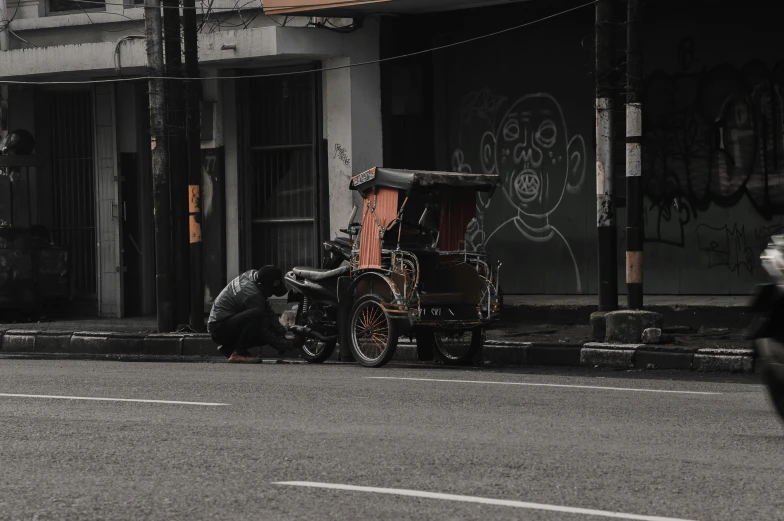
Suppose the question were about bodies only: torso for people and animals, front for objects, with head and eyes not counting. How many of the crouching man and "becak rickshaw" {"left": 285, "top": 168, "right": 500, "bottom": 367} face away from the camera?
0

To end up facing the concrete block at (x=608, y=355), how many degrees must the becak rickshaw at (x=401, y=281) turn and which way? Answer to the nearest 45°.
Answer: approximately 45° to its left

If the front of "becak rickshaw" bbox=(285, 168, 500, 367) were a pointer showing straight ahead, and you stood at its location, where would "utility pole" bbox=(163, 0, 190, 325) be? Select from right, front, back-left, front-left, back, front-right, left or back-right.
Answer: back

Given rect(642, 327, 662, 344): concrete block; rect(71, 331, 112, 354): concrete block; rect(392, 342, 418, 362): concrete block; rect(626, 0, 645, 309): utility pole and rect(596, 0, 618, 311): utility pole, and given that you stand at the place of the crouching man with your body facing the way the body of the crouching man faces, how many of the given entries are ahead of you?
4

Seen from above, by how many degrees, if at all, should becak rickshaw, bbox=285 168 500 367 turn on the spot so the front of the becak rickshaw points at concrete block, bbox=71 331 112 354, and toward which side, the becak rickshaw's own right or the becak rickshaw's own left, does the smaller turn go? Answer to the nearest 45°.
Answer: approximately 180°

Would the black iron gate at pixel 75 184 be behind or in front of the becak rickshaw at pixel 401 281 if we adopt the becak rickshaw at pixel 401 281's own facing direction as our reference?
behind

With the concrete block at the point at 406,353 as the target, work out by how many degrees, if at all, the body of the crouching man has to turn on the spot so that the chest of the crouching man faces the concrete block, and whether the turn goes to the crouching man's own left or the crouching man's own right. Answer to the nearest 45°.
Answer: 0° — they already face it

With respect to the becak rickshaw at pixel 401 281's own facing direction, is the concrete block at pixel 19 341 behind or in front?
behind

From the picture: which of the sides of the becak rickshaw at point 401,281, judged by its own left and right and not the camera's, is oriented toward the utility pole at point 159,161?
back

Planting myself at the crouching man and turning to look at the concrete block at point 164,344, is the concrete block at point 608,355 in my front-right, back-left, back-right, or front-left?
back-right

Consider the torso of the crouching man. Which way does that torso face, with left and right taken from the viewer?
facing to the right of the viewer

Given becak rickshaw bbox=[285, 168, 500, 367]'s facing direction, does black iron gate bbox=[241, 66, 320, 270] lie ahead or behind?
behind

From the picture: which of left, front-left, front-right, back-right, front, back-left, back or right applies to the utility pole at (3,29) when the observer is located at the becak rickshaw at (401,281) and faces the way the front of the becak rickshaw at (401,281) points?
back

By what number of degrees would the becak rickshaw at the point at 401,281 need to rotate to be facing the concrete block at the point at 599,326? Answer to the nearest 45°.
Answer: approximately 45° to its left

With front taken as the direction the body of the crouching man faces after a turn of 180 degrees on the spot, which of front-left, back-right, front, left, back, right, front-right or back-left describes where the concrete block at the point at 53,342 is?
front-right

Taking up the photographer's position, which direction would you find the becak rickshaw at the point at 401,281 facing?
facing the viewer and to the right of the viewer
